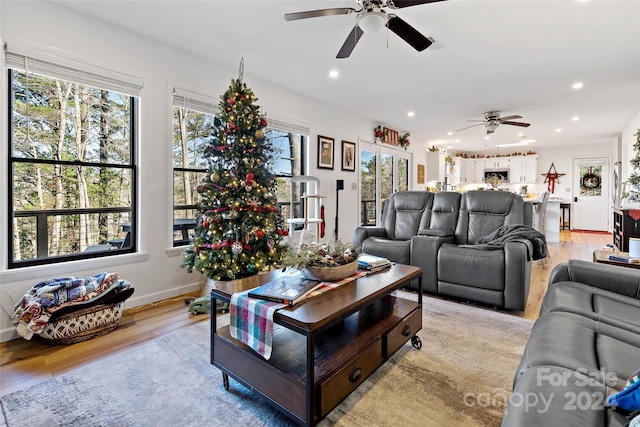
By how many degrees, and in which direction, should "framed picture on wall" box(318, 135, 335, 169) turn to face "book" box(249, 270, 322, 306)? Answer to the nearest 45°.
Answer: approximately 45° to its right

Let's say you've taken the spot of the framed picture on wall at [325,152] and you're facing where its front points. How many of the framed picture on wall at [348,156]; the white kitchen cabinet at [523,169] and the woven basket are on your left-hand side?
2

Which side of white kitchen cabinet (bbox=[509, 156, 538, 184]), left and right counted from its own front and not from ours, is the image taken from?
front

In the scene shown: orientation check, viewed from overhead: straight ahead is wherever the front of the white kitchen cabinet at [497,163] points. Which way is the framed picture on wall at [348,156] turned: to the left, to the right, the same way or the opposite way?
to the left

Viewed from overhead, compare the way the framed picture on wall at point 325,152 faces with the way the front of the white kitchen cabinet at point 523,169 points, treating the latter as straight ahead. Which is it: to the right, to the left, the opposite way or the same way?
to the left

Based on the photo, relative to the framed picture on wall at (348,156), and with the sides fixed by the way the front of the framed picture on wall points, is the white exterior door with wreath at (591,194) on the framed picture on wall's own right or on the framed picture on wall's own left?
on the framed picture on wall's own left

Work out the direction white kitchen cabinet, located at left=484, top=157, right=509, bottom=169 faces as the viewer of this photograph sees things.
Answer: facing the viewer

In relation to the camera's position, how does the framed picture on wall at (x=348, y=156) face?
facing the viewer and to the right of the viewer

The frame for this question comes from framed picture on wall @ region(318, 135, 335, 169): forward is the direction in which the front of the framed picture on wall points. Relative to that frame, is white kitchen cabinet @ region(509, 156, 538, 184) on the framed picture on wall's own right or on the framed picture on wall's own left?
on the framed picture on wall's own left

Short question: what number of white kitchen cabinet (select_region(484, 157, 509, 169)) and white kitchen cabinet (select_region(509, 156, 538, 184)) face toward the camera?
2

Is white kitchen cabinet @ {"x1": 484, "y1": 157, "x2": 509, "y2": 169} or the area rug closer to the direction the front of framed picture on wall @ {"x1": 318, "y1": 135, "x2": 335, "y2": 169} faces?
the area rug

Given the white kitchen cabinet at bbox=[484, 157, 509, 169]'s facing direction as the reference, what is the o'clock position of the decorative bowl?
The decorative bowl is roughly at 12 o'clock from the white kitchen cabinet.

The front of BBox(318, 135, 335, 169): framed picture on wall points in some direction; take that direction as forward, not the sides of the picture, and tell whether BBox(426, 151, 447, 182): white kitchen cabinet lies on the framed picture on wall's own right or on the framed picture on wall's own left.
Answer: on the framed picture on wall's own left

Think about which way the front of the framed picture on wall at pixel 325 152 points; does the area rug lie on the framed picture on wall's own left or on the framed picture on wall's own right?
on the framed picture on wall's own right

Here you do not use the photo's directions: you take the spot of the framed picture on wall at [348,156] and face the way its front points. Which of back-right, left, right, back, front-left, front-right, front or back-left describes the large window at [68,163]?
right

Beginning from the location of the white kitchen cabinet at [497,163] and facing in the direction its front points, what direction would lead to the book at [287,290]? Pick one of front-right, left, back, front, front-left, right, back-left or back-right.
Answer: front

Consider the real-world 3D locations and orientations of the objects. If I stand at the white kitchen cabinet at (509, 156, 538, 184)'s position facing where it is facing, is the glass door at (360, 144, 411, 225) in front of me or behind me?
in front

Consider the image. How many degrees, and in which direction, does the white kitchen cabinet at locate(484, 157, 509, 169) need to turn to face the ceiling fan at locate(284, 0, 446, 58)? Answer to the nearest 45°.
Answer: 0° — it already faces it

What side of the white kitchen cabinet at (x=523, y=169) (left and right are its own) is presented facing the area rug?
front
